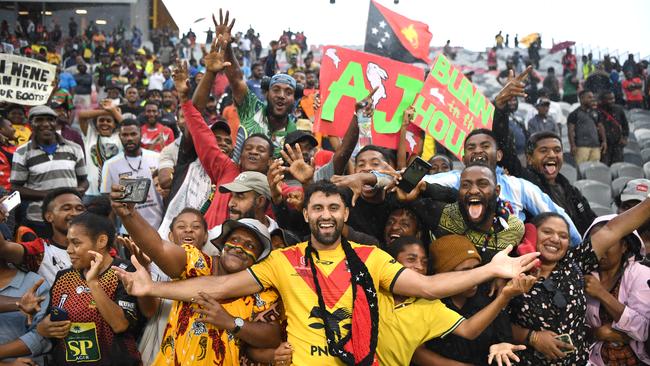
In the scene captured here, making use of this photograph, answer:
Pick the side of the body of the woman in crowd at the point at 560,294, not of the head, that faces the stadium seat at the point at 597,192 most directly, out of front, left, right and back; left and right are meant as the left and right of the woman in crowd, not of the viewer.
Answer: back

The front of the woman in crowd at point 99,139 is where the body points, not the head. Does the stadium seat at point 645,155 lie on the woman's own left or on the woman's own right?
on the woman's own left

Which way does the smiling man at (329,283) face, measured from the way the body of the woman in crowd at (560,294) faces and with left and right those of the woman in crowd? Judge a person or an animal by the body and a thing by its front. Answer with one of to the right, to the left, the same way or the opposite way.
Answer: the same way

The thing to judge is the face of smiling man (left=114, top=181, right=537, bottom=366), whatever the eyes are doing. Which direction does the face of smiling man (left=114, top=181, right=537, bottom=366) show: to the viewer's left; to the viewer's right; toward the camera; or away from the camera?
toward the camera

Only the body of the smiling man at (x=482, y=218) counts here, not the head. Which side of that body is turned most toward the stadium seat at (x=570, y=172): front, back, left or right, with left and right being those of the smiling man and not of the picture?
back

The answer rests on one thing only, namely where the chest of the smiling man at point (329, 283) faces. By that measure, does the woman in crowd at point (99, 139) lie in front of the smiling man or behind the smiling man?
behind

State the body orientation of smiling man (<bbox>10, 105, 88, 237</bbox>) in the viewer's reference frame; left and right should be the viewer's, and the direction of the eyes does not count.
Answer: facing the viewer

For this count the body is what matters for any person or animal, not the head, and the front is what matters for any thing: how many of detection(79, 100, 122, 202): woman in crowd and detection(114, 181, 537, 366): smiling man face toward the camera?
2

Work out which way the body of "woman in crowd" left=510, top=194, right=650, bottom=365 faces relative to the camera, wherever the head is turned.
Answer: toward the camera

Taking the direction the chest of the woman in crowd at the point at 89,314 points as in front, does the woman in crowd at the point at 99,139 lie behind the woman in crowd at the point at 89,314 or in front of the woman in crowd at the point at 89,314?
behind

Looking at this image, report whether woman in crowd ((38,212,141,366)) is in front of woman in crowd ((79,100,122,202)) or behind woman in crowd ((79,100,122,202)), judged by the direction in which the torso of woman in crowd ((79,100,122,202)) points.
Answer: in front

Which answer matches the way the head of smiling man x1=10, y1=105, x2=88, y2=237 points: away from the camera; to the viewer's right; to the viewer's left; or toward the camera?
toward the camera

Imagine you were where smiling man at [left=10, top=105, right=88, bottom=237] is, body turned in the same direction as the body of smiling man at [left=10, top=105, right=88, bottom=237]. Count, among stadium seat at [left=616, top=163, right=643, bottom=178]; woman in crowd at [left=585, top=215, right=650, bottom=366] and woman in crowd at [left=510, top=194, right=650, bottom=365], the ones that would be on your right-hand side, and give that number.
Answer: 0

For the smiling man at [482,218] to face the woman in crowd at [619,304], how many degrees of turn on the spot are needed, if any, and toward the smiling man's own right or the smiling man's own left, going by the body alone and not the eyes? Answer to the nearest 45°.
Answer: approximately 90° to the smiling man's own left

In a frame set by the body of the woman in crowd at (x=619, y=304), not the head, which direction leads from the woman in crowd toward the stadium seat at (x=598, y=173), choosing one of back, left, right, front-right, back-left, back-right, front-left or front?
back-right

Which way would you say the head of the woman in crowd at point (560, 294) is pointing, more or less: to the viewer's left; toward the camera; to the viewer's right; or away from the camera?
toward the camera

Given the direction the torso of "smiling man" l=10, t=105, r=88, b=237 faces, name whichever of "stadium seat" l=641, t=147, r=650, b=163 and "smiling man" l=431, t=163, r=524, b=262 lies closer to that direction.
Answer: the smiling man

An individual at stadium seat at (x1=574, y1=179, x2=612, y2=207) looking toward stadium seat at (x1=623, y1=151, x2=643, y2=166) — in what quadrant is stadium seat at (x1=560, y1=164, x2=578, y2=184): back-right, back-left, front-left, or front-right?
front-left

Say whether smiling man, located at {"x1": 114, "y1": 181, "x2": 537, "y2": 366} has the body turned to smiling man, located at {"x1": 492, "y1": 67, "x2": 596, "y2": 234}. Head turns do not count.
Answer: no
